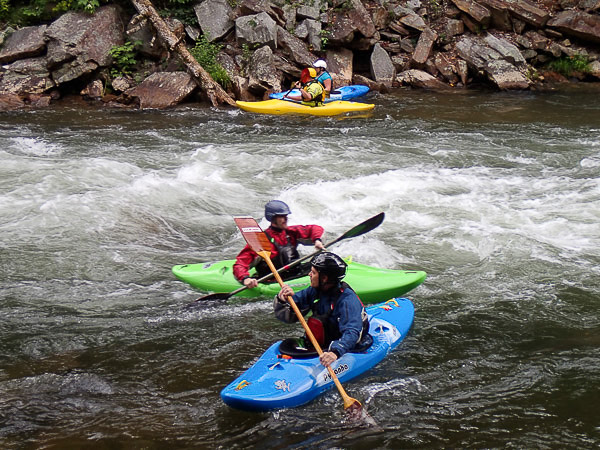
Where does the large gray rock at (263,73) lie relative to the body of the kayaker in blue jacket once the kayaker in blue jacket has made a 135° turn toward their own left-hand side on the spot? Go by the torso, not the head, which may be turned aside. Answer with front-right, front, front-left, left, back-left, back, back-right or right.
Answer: left

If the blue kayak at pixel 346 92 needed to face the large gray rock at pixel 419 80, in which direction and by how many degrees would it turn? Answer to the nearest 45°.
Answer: approximately 135° to its right

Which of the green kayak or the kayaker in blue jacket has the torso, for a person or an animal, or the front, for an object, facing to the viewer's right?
the green kayak

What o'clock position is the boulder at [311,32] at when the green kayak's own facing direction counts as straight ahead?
The boulder is roughly at 9 o'clock from the green kayak.

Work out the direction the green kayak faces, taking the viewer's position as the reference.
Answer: facing to the right of the viewer

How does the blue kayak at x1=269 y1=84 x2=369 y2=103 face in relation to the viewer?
to the viewer's left

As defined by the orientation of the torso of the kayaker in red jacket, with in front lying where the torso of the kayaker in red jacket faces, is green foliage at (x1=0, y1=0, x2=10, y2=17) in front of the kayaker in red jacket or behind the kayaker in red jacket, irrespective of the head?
behind

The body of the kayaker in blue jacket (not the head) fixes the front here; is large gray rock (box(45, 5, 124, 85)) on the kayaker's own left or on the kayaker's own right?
on the kayaker's own right

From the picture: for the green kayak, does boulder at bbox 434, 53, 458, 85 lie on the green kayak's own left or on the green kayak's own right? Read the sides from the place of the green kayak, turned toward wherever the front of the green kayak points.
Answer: on the green kayak's own left

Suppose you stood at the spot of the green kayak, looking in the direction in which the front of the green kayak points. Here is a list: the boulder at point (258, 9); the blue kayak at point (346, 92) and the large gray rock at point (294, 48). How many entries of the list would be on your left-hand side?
3

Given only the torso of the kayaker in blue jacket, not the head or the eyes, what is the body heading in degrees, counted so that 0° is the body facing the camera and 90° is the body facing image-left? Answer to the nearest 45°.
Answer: approximately 45°

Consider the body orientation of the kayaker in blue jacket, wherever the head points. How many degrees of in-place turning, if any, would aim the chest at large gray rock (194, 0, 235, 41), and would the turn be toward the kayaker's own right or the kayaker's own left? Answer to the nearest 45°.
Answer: approximately 135° to the kayaker's own right

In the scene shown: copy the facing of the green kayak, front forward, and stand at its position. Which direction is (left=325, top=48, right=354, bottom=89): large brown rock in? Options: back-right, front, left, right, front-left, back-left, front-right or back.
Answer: left
